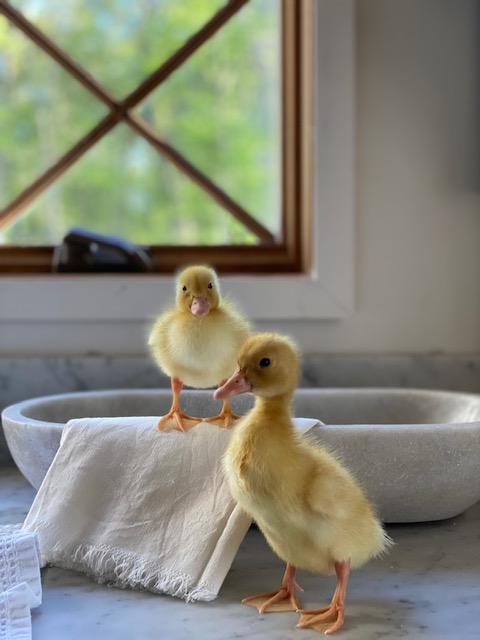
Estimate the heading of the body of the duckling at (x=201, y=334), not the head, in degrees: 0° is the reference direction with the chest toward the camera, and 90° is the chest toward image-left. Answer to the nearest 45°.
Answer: approximately 0°

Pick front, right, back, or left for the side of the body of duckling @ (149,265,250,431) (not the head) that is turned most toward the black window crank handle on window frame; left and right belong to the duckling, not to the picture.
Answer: back

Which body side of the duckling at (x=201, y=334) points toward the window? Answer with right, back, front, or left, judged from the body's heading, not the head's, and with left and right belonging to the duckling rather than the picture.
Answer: back
